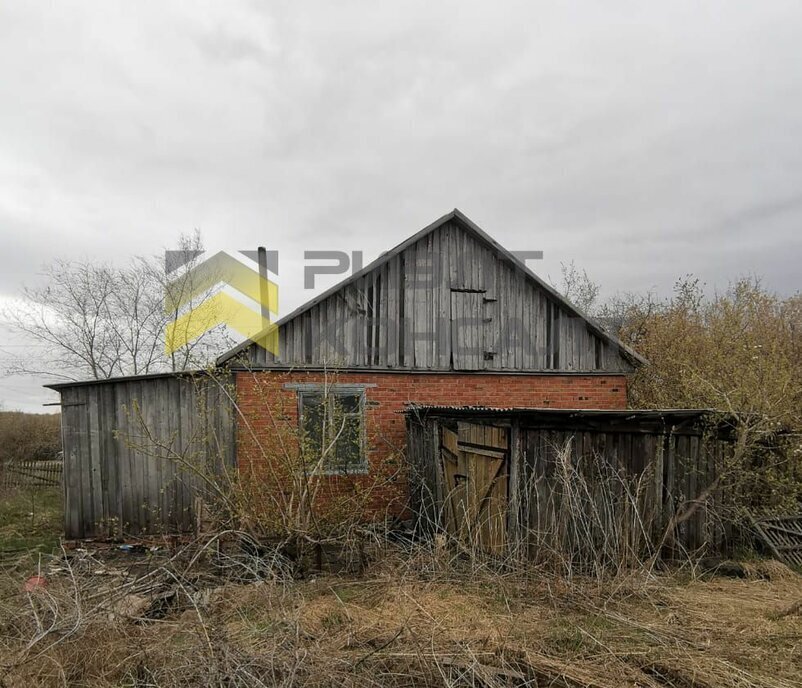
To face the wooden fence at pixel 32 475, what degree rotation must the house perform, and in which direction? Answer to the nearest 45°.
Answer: approximately 135° to its right

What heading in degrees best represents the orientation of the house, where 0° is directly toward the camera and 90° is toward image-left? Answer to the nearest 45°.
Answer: approximately 0°
